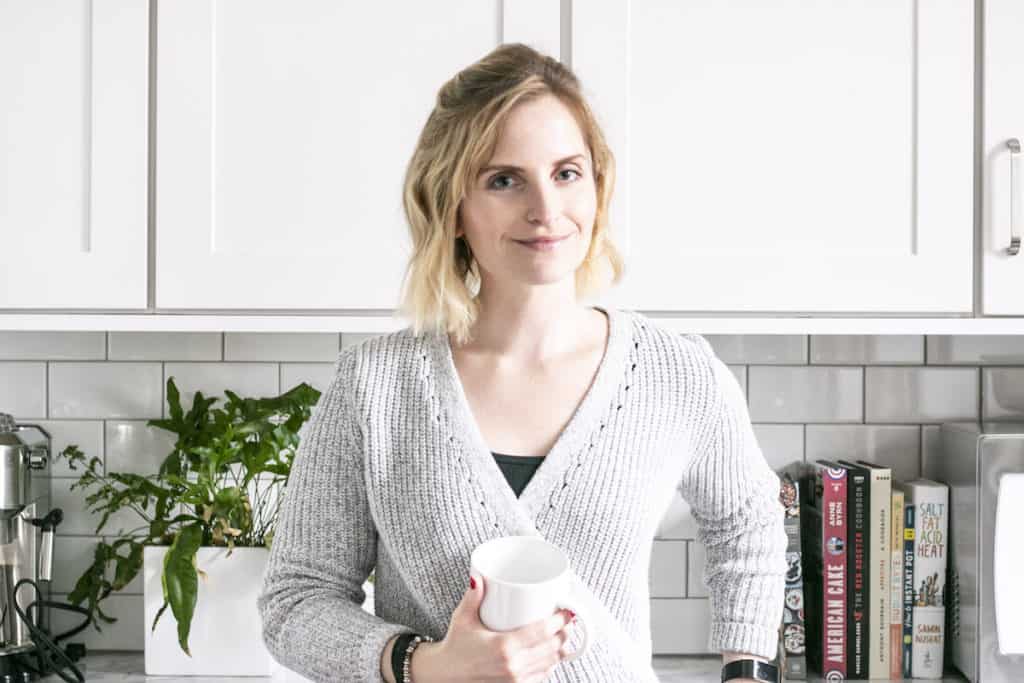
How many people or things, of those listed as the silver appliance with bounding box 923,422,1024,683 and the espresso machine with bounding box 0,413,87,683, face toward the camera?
2

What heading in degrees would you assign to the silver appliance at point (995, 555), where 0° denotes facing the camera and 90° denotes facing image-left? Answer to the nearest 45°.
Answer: approximately 0°

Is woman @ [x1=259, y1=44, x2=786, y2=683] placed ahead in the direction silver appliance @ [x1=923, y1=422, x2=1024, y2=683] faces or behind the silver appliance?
ahead

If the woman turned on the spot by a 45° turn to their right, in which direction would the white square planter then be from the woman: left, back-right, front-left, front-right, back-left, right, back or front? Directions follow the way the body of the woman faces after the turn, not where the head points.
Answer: right

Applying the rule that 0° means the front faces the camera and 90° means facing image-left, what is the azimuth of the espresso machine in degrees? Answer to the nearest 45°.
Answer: approximately 0°

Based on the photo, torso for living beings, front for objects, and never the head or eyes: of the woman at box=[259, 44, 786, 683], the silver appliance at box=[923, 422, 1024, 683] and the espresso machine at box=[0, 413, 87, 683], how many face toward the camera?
3

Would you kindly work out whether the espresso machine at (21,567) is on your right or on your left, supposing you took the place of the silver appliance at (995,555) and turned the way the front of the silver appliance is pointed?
on your right

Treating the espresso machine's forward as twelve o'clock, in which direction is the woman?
The woman is roughly at 11 o'clock from the espresso machine.

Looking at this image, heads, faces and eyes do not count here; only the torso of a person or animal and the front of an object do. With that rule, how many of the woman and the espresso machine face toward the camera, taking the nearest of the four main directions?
2

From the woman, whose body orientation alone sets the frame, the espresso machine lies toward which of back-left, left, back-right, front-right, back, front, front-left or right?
back-right

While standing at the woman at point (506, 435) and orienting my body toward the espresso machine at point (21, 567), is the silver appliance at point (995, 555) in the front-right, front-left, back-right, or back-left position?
back-right

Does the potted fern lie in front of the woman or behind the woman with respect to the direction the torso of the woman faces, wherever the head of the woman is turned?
behind
